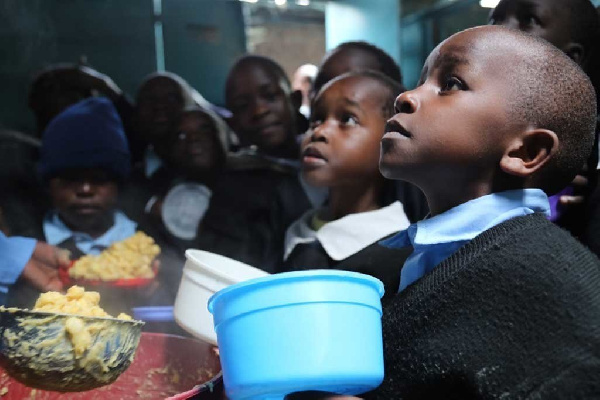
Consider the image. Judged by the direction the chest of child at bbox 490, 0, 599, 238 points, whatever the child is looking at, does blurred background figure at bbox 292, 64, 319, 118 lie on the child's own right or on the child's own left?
on the child's own right

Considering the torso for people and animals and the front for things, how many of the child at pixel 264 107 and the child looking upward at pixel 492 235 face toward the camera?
1

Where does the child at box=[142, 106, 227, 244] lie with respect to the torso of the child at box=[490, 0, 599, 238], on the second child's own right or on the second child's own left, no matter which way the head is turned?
on the second child's own right

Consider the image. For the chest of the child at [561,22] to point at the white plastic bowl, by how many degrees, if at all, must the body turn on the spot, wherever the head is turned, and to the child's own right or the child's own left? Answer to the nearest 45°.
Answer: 0° — they already face it

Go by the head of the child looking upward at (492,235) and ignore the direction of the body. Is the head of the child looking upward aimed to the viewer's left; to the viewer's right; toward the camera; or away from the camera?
to the viewer's left

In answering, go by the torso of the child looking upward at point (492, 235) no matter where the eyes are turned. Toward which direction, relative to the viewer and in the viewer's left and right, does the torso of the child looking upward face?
facing to the left of the viewer
